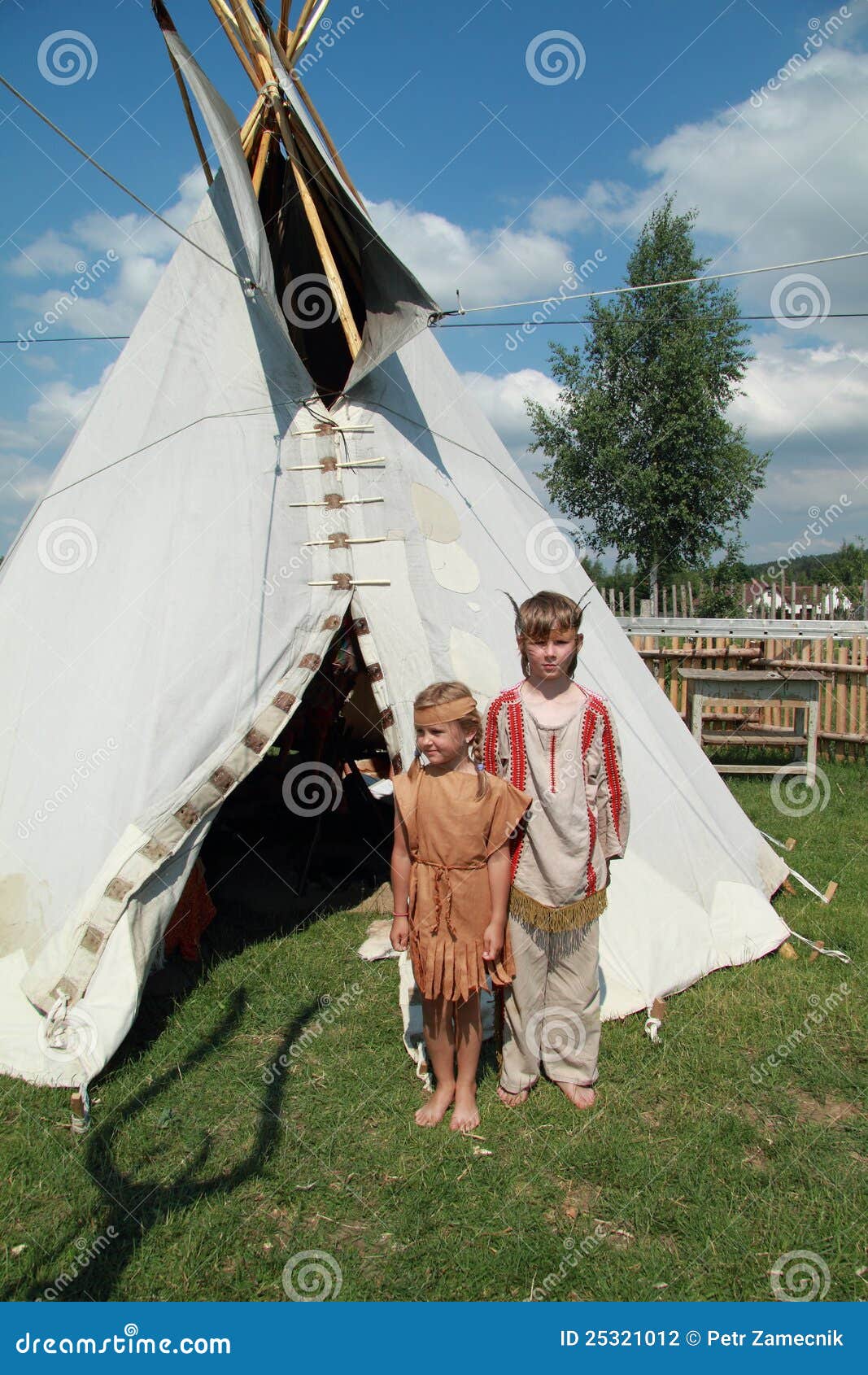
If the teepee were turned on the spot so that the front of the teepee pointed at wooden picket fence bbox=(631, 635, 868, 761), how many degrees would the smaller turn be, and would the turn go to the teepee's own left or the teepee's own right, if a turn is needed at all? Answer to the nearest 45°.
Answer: approximately 135° to the teepee's own left

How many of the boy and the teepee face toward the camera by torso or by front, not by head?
2

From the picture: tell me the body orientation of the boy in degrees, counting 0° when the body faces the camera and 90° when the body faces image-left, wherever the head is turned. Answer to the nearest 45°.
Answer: approximately 0°

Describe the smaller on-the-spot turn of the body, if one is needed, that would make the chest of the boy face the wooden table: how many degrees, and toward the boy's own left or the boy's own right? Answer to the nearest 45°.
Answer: approximately 180°

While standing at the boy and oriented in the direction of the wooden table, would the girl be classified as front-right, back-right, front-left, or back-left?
back-left

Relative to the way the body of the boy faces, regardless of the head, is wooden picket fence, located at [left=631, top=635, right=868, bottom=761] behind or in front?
behind
